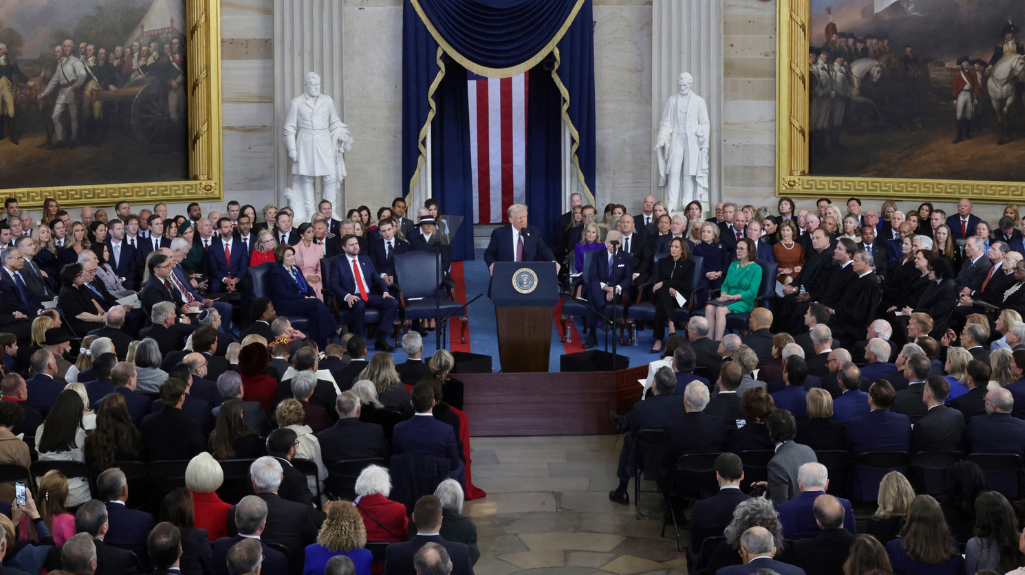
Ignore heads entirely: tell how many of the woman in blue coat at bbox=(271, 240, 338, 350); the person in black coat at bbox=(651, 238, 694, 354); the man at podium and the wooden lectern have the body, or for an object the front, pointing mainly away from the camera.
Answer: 0

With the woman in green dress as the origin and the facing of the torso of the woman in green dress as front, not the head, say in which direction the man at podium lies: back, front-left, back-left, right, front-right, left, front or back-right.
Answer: front-right

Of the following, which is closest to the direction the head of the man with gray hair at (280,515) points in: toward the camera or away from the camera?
away from the camera

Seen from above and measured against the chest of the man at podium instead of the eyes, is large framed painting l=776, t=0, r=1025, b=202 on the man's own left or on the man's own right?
on the man's own left

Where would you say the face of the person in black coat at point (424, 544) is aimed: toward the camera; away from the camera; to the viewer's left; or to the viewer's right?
away from the camera

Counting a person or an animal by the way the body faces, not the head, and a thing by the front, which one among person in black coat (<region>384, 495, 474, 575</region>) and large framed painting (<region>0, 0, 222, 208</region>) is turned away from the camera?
the person in black coat

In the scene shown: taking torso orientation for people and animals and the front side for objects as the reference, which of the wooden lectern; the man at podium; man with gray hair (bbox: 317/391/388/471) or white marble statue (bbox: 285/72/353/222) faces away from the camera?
the man with gray hair

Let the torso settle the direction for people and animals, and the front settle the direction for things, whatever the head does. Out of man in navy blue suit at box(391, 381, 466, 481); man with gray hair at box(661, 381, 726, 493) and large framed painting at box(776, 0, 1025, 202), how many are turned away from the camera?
2

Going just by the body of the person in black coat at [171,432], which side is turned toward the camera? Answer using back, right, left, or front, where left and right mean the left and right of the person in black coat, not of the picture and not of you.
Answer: back

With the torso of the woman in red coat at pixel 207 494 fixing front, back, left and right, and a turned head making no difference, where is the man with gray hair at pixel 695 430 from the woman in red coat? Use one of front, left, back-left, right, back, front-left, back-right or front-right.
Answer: right

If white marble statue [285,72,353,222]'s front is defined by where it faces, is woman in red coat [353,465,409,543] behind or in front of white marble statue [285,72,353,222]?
in front

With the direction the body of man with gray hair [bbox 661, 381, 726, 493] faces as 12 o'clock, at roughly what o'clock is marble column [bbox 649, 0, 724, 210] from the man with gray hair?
The marble column is roughly at 12 o'clock from the man with gray hair.

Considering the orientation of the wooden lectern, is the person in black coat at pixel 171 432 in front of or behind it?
in front

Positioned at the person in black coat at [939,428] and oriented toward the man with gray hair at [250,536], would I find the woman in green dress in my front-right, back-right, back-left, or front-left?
back-right

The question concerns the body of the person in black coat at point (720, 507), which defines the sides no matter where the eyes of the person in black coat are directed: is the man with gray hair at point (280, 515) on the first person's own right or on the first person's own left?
on the first person's own left

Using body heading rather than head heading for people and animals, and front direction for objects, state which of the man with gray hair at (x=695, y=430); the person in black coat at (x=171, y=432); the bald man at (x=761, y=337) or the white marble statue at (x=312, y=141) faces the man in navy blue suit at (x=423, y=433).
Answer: the white marble statue

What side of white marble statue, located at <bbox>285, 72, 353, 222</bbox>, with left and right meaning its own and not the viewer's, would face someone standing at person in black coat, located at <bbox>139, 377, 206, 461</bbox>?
front

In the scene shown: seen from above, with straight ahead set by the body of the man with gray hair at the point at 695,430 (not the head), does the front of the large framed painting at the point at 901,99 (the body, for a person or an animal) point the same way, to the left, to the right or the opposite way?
the opposite way

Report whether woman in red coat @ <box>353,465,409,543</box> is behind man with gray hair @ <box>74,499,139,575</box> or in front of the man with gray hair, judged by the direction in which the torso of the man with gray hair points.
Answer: in front
